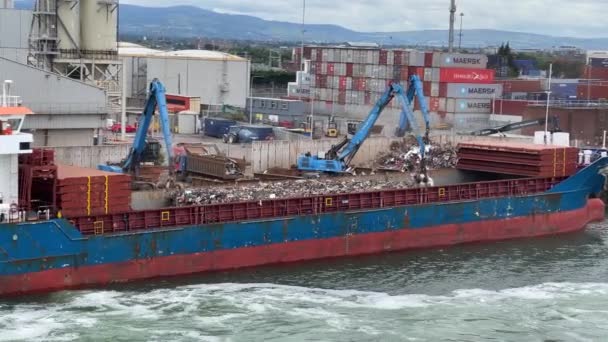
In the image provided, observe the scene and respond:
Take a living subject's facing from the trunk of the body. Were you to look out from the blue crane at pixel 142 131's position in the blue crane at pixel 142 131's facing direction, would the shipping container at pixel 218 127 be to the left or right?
on its left

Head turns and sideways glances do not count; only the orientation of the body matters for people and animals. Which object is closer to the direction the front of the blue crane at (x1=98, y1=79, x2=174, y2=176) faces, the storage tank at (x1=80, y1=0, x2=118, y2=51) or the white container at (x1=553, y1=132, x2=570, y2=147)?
the white container

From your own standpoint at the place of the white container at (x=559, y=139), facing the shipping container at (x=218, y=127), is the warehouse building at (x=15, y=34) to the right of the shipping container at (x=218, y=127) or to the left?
left
